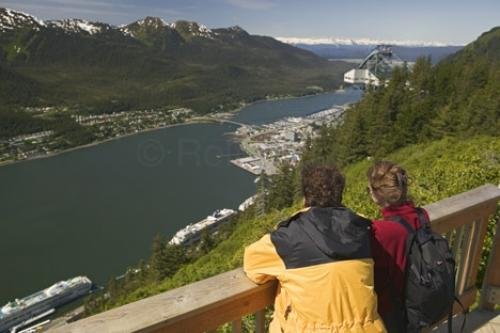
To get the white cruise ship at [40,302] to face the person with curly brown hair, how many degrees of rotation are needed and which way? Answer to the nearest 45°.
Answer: approximately 135° to its right

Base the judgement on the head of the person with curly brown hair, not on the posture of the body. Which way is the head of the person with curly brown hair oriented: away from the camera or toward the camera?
away from the camera

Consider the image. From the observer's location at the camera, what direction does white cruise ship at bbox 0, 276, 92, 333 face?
facing away from the viewer and to the right of the viewer

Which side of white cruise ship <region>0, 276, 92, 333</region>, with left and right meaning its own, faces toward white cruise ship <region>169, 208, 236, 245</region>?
front

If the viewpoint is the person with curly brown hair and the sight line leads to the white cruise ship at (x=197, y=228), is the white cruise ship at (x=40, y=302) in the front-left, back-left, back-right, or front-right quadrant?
front-left

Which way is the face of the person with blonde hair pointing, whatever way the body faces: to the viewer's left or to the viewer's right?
to the viewer's left

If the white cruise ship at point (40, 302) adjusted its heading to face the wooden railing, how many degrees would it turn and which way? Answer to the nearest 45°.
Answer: approximately 135° to its right
